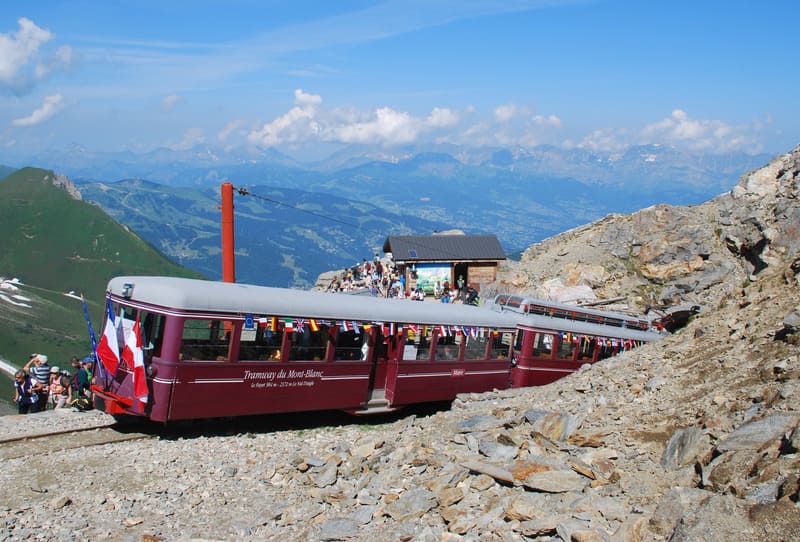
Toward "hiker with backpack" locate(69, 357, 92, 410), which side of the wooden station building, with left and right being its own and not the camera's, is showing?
front

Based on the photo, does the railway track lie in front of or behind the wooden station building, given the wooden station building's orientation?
in front

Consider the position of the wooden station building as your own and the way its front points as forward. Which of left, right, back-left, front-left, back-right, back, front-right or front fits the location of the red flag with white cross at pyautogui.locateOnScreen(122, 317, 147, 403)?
front

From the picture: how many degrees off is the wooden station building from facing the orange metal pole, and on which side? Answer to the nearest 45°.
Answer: approximately 45° to its right

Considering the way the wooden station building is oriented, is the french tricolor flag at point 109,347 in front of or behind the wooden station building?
in front

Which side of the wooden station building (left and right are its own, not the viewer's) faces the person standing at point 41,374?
front

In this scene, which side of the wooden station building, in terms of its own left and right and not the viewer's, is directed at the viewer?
front
